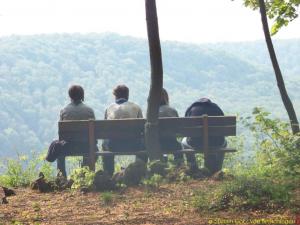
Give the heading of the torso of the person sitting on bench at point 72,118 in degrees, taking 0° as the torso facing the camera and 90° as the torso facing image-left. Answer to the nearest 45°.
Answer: approximately 180°

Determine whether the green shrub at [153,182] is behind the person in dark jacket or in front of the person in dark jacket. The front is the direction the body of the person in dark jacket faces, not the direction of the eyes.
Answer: behind

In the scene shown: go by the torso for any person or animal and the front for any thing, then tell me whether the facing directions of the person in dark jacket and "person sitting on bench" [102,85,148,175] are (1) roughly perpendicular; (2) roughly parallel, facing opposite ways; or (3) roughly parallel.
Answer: roughly parallel

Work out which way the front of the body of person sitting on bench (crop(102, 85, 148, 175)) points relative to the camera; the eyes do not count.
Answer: away from the camera

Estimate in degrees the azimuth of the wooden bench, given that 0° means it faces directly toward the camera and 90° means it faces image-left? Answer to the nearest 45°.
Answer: approximately 180°

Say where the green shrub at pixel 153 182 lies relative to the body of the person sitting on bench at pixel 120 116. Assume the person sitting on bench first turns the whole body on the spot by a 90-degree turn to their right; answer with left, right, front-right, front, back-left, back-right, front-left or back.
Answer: right

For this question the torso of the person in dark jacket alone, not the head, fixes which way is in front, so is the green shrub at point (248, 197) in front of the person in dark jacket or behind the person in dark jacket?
behind

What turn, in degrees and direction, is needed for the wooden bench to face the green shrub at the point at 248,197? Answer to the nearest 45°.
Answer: approximately 180°

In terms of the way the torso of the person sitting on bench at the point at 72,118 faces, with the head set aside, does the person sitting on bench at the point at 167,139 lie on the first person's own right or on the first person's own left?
on the first person's own right

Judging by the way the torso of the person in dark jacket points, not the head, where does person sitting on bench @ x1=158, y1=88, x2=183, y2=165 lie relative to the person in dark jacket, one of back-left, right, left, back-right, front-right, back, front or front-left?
left

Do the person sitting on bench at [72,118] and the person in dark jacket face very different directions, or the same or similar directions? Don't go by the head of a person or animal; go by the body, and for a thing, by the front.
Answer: same or similar directions

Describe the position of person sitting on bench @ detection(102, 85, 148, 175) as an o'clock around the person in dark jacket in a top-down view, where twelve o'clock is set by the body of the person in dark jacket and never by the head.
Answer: The person sitting on bench is roughly at 9 o'clock from the person in dark jacket.

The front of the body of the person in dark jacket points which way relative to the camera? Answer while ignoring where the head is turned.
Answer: away from the camera

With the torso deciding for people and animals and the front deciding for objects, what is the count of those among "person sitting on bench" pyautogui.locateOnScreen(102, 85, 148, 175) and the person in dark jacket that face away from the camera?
2

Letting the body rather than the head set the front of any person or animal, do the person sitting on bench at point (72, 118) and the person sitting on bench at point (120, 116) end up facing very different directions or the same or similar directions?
same or similar directions

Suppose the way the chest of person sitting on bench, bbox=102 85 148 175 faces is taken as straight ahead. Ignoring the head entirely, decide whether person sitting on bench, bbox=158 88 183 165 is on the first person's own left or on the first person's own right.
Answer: on the first person's own right
